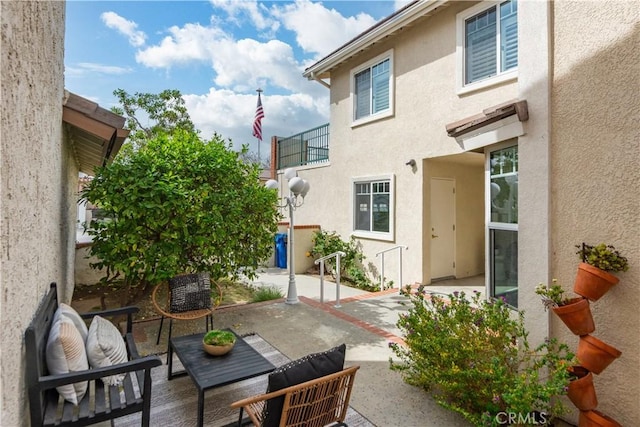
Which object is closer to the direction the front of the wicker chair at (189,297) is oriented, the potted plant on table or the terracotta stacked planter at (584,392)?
the potted plant on table

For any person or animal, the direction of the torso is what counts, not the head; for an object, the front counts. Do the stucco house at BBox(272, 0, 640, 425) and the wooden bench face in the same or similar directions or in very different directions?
very different directions

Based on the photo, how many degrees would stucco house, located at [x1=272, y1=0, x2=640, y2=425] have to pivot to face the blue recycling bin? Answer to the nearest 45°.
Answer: approximately 90° to its right

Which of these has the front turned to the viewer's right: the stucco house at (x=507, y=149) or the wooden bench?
the wooden bench

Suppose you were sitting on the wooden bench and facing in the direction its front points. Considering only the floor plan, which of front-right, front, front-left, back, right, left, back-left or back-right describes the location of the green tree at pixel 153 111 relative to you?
left

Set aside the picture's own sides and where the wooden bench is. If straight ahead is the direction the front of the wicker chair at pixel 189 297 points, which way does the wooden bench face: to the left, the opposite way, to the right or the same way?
to the left

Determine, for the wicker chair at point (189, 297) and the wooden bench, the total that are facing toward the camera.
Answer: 1

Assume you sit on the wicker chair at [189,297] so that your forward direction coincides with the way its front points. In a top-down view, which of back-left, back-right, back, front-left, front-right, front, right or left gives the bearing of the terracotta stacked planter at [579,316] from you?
front-left

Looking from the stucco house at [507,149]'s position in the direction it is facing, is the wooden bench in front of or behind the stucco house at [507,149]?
in front

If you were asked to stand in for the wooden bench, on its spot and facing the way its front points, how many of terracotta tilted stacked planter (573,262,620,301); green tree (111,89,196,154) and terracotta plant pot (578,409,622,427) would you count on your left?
1

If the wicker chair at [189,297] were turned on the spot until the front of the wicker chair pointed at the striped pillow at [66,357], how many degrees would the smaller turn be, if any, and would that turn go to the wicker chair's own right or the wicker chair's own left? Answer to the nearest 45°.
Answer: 0° — it already faces it

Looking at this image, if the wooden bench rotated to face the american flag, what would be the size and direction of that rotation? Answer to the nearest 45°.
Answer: approximately 45° to its left
